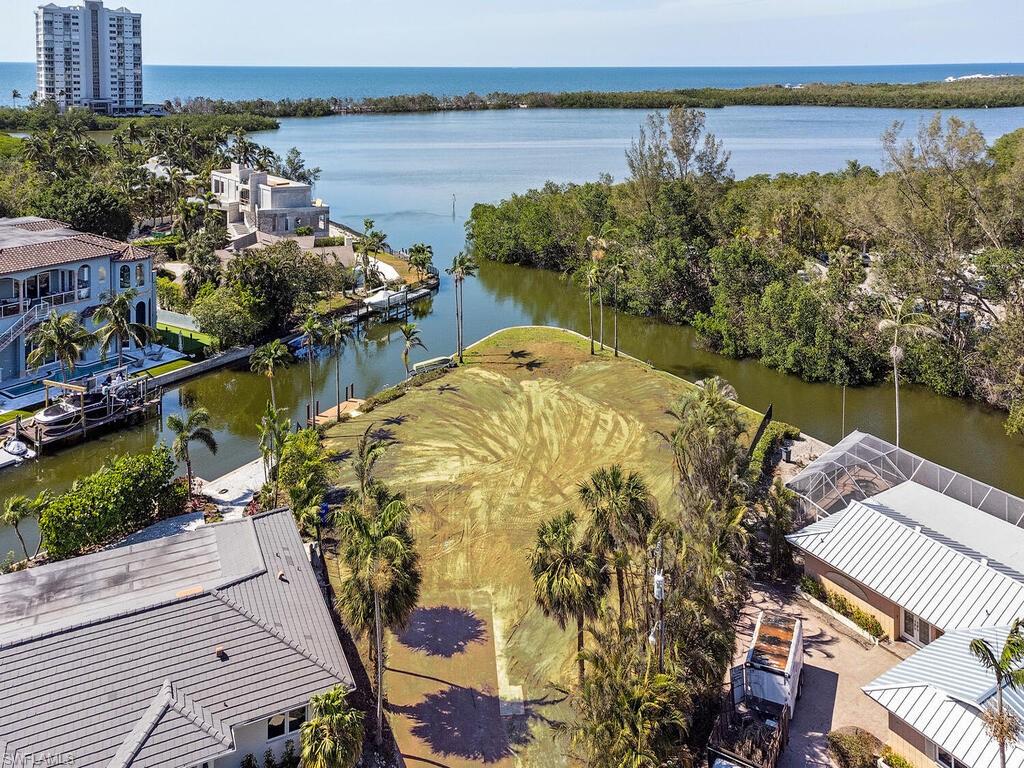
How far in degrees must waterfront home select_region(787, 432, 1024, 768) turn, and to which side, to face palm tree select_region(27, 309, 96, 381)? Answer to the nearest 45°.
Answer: approximately 45° to its right

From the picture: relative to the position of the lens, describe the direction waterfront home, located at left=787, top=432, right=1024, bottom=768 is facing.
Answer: facing the viewer and to the left of the viewer

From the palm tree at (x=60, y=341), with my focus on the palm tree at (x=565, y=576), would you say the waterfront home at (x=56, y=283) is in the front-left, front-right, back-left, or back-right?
back-left

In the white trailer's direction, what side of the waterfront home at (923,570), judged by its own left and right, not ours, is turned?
front

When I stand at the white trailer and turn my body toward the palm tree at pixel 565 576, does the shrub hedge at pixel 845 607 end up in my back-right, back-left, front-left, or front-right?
back-right

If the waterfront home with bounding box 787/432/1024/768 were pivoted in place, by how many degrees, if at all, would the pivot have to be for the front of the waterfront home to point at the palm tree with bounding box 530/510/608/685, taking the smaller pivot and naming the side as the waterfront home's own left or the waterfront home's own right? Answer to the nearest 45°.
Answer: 0° — it already faces it

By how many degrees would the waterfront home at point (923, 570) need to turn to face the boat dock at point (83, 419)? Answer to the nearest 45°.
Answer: approximately 45° to its right

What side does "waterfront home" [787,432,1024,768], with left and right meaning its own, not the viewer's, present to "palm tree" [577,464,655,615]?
front

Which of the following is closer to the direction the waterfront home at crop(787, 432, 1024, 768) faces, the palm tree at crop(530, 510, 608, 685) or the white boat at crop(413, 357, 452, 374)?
the palm tree

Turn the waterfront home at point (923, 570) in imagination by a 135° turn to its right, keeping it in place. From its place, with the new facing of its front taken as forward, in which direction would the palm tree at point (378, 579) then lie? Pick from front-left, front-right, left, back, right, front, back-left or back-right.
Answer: back-left

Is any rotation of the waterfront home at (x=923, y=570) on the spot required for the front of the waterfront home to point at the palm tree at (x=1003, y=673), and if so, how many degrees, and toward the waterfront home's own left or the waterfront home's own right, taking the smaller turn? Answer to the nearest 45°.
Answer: approximately 45° to the waterfront home's own left

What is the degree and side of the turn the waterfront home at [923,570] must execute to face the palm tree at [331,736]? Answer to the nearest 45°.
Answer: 0° — it already faces it
